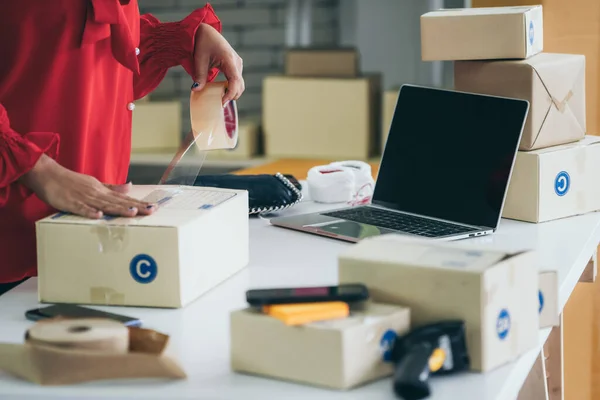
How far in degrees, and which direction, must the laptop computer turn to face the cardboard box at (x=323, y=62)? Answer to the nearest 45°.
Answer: approximately 135° to its right

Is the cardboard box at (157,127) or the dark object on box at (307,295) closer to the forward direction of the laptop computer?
the dark object on box

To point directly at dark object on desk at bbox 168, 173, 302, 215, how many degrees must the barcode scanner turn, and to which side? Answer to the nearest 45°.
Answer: approximately 90° to its left

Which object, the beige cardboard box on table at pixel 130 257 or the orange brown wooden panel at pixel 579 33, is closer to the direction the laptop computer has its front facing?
the beige cardboard box on table
